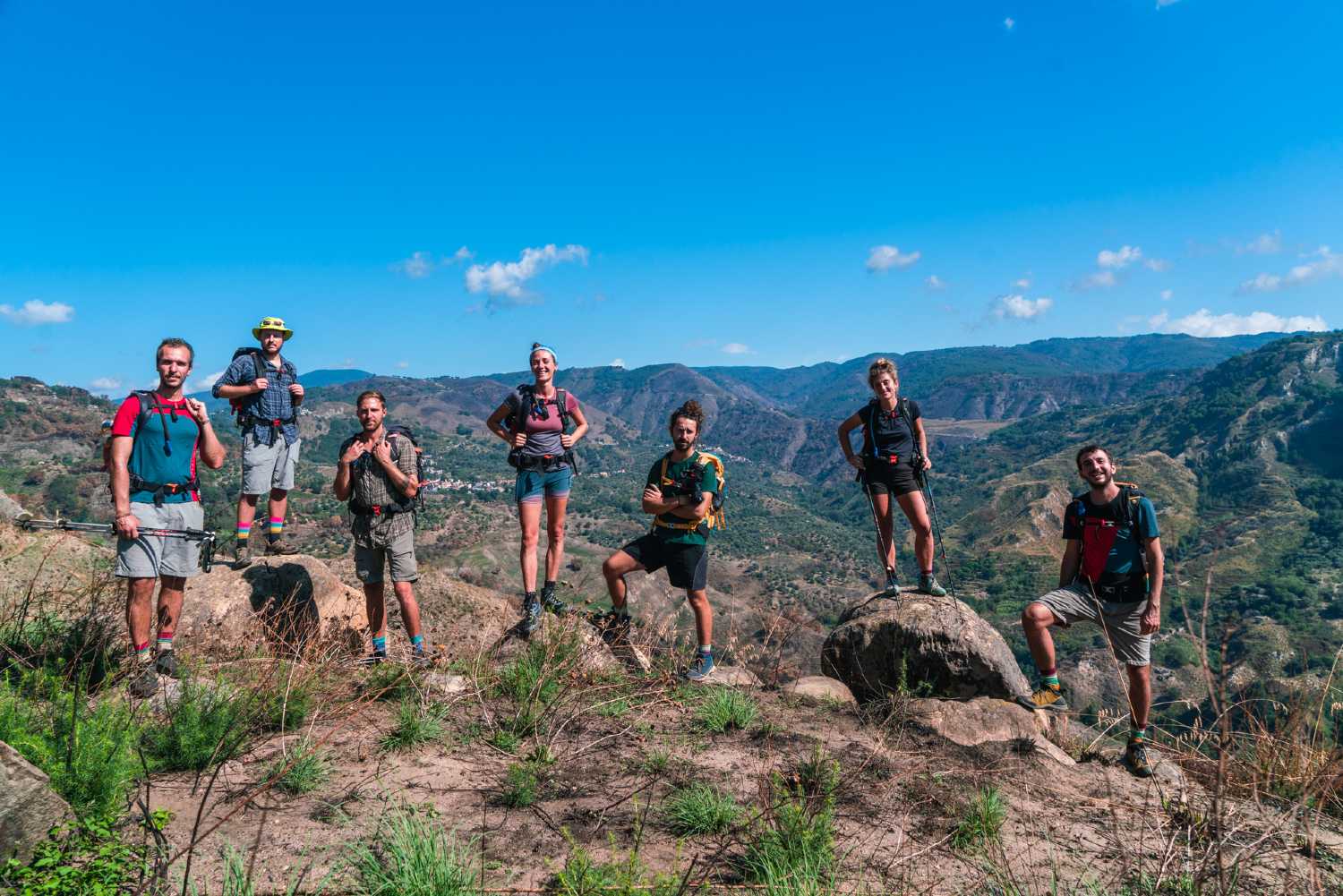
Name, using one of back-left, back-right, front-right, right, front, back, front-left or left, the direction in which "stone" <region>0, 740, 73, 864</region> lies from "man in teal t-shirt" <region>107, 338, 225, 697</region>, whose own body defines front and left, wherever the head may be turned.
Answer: front

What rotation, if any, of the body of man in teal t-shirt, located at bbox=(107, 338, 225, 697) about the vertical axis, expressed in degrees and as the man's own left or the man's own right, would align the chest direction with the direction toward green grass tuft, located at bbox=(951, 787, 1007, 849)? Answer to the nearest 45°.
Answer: approximately 45° to the man's own left

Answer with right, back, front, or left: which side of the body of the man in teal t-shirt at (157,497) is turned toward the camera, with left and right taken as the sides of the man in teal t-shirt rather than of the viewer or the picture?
front

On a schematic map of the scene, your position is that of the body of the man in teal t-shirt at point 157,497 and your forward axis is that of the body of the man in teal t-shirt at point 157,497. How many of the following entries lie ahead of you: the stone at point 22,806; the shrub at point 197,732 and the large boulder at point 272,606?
2

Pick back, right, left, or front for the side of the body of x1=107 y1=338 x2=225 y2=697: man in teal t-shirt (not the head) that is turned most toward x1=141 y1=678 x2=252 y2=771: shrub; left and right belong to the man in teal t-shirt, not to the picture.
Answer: front

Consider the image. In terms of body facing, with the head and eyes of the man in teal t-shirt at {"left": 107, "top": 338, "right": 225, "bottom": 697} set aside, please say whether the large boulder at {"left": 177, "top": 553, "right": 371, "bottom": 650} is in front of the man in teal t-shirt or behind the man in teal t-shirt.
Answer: behind

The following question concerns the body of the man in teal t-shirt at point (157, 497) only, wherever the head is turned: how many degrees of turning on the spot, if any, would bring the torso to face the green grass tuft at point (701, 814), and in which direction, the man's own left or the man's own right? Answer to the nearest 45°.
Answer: approximately 45° to the man's own left

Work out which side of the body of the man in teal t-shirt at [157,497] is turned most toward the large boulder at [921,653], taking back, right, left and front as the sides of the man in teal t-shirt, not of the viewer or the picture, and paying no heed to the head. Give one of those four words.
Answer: left

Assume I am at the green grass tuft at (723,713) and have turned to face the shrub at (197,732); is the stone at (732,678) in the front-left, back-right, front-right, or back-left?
back-right
